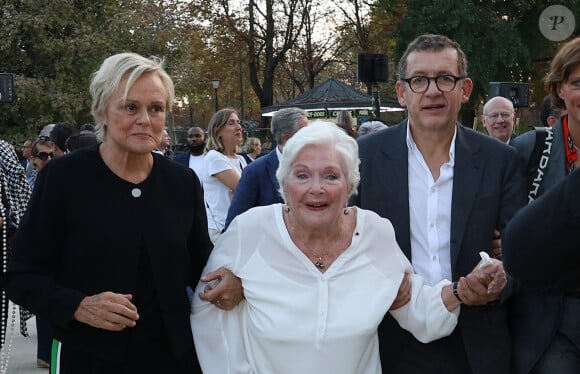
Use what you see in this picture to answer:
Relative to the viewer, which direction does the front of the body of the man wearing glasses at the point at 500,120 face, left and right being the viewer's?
facing the viewer

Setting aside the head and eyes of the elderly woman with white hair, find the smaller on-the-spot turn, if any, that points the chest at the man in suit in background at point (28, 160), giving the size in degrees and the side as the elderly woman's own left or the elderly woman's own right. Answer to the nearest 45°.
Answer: approximately 135° to the elderly woman's own right

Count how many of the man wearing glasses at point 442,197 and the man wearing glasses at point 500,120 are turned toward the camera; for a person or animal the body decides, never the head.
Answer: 2

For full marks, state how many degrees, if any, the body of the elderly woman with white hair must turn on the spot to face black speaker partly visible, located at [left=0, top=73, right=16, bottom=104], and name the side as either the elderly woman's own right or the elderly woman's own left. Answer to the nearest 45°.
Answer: approximately 135° to the elderly woman's own right

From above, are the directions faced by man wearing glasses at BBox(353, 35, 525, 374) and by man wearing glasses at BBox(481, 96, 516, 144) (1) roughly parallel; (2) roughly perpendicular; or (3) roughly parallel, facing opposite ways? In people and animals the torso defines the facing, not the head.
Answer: roughly parallel

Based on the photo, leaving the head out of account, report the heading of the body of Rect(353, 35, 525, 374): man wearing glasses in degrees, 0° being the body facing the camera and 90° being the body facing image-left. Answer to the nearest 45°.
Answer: approximately 0°

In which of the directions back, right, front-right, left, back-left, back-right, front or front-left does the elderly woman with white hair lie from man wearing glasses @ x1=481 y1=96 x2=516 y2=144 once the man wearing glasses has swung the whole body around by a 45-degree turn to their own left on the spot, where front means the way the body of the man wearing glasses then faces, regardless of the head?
front-right

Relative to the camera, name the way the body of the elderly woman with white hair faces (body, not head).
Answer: toward the camera

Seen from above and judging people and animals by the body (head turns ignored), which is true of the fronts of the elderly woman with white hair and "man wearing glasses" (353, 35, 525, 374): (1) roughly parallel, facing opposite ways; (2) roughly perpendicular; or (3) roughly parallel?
roughly parallel

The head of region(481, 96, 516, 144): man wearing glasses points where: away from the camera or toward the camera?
toward the camera

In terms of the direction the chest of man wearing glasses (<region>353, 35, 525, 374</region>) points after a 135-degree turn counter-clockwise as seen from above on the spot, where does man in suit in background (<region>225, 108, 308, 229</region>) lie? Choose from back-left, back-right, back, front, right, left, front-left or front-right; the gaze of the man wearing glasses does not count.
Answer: left
